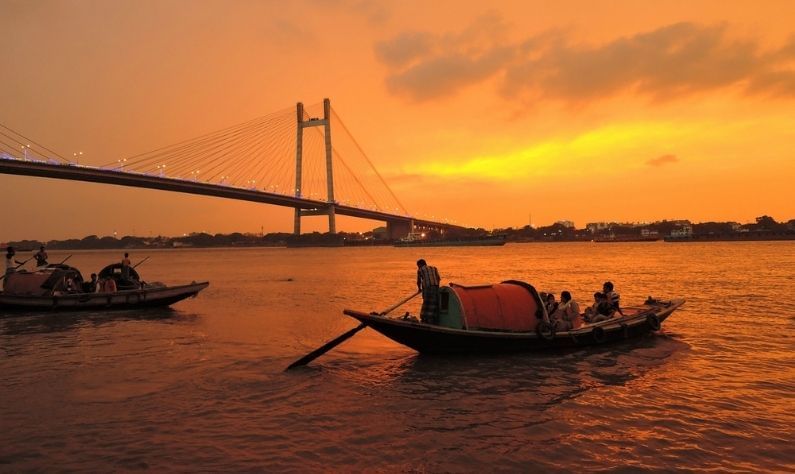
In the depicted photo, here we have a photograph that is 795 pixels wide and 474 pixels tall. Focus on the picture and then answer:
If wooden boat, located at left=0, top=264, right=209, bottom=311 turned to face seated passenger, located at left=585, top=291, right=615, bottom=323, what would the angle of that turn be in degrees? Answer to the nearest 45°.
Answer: approximately 45° to its right

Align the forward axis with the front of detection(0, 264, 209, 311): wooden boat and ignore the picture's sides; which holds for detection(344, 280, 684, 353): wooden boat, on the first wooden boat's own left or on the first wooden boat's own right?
on the first wooden boat's own right

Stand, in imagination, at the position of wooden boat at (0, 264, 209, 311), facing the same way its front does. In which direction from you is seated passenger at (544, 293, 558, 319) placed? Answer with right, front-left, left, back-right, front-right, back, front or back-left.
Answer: front-right

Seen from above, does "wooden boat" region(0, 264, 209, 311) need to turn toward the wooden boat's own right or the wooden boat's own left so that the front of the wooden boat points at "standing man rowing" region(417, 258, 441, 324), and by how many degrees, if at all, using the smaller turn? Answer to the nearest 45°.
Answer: approximately 45° to the wooden boat's own right

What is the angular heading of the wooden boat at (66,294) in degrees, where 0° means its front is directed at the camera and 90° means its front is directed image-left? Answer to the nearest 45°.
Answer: approximately 270°

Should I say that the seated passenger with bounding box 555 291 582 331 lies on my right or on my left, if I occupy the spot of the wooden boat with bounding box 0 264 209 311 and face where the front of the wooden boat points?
on my right
